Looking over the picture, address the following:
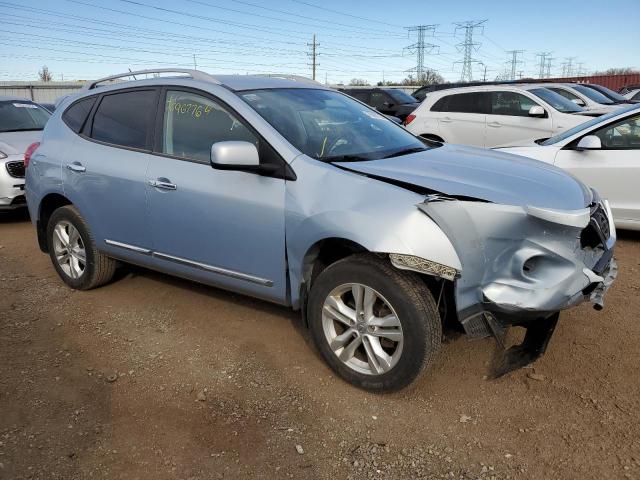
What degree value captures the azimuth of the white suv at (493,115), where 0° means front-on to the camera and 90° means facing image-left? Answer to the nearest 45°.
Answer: approximately 315°

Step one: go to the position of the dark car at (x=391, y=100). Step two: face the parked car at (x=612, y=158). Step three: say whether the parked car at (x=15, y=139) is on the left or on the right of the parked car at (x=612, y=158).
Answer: right

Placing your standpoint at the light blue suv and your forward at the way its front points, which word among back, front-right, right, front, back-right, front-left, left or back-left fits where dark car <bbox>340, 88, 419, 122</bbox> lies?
back-left

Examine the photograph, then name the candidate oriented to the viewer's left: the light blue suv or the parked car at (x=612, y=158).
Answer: the parked car

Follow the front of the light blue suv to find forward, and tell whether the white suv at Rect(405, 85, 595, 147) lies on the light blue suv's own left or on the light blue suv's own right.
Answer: on the light blue suv's own left

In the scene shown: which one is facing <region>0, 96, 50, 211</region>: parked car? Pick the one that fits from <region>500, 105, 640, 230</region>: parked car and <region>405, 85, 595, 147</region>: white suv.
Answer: <region>500, 105, 640, 230</region>: parked car

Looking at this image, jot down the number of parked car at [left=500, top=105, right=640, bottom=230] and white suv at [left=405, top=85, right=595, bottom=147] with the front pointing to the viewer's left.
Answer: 1

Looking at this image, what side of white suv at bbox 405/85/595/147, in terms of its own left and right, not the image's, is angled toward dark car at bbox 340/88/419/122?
back

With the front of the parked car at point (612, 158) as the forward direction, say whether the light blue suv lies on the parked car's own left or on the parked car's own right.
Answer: on the parked car's own left

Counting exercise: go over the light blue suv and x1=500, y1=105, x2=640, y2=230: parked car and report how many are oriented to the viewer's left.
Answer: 1

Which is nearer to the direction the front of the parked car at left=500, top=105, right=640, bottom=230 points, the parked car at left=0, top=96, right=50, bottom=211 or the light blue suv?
the parked car

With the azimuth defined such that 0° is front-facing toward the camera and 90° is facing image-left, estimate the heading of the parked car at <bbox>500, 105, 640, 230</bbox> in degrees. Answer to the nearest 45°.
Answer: approximately 90°

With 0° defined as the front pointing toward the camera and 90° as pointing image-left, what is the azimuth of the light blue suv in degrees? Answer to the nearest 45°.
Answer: approximately 315°
